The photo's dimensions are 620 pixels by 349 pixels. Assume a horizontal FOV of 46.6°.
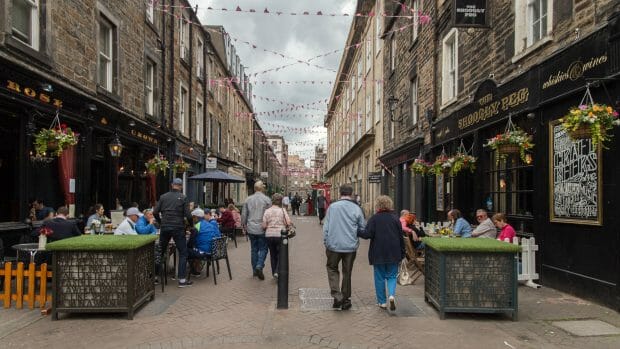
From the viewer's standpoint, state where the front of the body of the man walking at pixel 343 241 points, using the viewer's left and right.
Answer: facing away from the viewer

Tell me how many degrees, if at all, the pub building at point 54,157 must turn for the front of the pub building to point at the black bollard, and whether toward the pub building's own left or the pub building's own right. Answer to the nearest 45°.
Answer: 0° — it already faces it

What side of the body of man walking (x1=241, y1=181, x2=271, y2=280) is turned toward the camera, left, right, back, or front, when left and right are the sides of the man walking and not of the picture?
back

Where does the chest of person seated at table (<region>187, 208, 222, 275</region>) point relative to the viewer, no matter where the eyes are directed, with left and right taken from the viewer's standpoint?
facing to the left of the viewer

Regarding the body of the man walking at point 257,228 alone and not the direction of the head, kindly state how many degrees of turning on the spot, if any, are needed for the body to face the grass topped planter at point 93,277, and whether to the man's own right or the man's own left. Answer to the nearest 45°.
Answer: approximately 135° to the man's own left

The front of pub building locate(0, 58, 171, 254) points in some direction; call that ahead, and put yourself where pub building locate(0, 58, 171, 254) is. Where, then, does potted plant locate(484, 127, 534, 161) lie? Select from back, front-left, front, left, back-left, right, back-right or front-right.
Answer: front

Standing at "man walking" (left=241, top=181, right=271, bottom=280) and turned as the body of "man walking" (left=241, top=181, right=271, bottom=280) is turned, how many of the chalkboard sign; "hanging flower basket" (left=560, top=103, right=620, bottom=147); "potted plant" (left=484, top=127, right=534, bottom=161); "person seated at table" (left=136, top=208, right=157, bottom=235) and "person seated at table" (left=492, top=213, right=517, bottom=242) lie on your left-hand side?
1

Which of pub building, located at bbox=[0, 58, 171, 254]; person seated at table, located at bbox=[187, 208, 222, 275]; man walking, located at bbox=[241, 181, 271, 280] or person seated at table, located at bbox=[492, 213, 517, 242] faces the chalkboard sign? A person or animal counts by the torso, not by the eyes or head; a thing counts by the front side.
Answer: the pub building

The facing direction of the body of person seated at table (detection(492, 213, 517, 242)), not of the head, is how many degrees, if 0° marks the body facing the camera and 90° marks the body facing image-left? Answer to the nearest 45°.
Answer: approximately 90°

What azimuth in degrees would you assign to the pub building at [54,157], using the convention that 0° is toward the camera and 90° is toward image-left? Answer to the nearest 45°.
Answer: approximately 315°

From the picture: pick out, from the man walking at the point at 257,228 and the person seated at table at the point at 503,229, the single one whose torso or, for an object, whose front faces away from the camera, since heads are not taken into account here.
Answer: the man walking

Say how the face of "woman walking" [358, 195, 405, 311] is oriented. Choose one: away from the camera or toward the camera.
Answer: away from the camera

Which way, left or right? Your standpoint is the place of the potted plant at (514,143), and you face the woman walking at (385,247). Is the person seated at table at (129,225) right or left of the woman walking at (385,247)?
right

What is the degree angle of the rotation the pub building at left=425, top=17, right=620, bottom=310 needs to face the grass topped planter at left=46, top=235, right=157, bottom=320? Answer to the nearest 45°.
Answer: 0° — it already faces it
